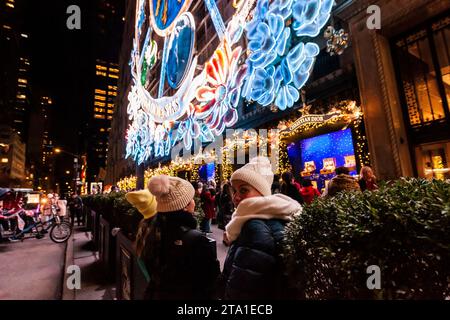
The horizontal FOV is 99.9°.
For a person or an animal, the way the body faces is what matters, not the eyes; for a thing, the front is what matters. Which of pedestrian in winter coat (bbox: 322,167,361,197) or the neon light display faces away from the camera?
the pedestrian in winter coat

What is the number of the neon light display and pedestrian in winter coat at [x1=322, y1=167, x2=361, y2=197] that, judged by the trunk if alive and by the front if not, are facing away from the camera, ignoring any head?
1

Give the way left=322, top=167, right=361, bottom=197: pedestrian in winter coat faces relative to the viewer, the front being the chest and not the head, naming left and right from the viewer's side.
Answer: facing away from the viewer

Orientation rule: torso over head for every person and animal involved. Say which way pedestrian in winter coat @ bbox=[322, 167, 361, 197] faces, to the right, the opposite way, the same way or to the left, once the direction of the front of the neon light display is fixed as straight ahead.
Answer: the opposite way

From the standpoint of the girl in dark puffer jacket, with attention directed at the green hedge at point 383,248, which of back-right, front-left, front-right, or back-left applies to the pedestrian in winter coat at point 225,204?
back-left

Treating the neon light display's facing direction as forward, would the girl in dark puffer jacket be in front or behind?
in front
